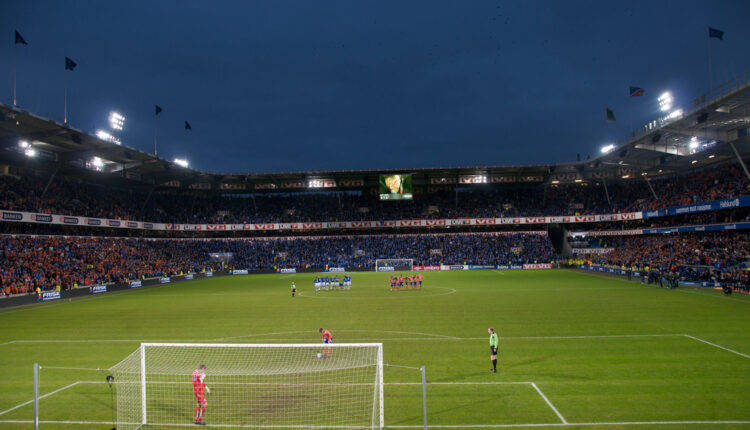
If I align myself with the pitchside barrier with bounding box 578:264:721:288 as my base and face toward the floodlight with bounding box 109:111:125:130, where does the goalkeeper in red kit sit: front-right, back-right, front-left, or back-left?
front-left

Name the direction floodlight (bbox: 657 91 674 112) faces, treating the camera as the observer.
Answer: facing the viewer and to the left of the viewer

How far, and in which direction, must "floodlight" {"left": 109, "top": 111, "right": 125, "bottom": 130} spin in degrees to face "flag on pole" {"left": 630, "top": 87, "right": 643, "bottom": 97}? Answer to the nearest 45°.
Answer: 0° — it already faces it

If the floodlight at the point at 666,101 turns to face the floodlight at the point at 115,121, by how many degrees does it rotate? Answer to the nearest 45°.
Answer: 0° — it already faces it

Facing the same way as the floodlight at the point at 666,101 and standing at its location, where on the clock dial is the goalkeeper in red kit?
The goalkeeper in red kit is roughly at 11 o'clock from the floodlight.

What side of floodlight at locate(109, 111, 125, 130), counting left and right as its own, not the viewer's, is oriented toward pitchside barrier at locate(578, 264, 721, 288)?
front

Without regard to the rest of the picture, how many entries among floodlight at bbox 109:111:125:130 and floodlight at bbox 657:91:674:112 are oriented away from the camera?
0

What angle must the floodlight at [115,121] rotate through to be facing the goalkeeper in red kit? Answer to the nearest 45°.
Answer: approximately 45° to its right

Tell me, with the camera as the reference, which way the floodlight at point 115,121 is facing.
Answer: facing the viewer and to the right of the viewer

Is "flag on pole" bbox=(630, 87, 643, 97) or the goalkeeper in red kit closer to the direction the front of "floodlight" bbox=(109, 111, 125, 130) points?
the flag on pole

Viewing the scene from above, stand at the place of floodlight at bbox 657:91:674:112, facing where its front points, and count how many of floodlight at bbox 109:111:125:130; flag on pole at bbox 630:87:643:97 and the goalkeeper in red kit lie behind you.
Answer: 0

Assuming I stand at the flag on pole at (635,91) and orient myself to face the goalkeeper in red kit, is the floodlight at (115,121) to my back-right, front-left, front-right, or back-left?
front-right
